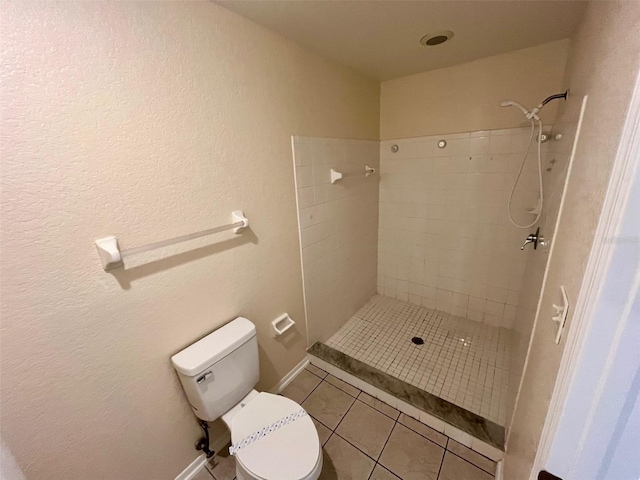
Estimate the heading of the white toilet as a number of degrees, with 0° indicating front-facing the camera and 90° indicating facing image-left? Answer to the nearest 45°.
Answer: approximately 315°
